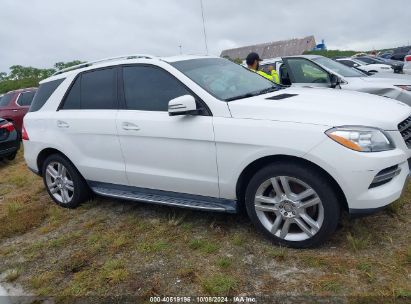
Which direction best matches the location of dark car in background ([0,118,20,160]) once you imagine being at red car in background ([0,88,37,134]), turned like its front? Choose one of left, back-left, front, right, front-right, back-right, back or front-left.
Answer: back-right

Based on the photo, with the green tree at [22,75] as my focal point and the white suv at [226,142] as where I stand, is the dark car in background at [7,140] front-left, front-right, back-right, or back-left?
front-left

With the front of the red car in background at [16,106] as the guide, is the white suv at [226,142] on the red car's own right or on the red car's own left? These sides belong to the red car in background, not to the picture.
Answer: on the red car's own right

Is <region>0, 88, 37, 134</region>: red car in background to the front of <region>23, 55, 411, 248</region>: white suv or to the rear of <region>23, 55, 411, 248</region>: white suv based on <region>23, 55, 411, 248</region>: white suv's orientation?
to the rear

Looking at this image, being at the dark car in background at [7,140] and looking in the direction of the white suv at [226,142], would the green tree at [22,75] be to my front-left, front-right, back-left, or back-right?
back-left

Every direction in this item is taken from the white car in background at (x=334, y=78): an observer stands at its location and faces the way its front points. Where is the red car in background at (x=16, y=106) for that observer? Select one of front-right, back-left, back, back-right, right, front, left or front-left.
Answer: back-right

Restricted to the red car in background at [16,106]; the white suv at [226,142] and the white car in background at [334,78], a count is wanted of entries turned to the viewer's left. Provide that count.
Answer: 0

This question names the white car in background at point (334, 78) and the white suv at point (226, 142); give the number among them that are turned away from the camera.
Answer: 0

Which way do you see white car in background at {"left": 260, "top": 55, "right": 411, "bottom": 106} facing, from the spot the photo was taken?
facing the viewer and to the right of the viewer

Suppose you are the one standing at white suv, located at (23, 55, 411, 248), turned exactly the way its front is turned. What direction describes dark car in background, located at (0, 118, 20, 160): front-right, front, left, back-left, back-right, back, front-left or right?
back

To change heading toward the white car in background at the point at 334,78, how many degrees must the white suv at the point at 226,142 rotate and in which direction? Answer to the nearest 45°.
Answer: approximately 90° to its left

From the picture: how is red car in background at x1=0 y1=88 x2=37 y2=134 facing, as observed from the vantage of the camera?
facing away from the viewer and to the right of the viewer
